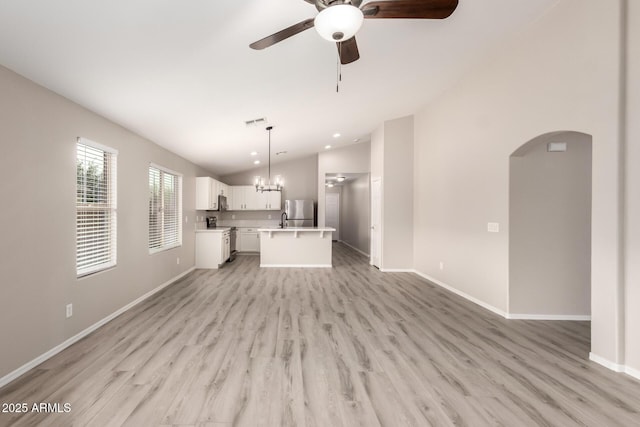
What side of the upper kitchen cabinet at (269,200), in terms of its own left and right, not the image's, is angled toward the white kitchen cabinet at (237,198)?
right

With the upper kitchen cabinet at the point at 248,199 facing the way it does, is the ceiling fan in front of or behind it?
in front

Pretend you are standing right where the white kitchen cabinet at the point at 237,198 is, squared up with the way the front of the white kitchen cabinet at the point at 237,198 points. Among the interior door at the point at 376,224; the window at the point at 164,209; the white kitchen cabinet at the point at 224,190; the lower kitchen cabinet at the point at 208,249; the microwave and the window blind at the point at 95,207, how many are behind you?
0

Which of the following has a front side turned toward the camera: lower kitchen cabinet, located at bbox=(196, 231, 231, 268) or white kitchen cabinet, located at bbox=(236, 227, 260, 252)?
the white kitchen cabinet

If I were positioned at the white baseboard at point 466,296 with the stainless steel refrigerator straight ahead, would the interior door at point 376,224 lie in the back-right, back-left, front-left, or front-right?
front-right

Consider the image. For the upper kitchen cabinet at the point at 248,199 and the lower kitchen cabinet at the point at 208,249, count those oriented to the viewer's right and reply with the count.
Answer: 1

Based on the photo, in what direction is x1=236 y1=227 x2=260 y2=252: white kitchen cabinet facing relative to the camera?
toward the camera

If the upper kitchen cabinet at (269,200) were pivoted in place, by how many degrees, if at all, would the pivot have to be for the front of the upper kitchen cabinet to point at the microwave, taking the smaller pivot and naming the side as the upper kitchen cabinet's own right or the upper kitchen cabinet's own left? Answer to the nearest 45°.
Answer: approximately 45° to the upper kitchen cabinet's own right

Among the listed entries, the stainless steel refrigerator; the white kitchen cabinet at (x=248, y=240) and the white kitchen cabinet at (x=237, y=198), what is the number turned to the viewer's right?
0

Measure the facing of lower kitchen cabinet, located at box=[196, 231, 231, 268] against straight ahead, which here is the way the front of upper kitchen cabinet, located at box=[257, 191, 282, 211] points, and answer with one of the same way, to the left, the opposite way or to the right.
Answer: to the left

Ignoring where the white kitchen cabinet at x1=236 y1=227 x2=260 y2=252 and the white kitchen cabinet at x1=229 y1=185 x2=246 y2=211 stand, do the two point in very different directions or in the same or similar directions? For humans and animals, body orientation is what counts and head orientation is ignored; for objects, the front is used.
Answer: same or similar directions

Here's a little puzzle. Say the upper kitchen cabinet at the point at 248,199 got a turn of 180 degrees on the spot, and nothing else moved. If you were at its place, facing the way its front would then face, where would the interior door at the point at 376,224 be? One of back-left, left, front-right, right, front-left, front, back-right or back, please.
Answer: back-right

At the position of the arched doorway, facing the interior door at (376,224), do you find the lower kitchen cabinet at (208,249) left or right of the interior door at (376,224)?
left

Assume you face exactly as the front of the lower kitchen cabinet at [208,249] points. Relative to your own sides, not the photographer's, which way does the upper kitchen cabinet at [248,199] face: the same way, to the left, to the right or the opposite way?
to the right

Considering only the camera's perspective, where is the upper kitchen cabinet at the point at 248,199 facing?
facing the viewer

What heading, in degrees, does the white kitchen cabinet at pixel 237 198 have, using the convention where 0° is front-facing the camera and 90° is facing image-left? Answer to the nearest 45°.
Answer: approximately 0°

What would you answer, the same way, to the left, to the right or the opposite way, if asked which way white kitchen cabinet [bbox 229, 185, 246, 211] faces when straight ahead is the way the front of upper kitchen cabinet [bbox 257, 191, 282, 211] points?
the same way
